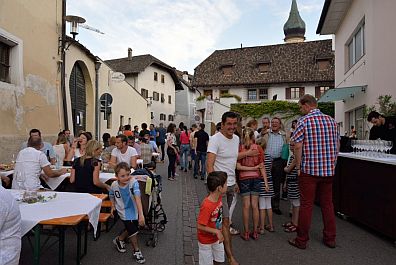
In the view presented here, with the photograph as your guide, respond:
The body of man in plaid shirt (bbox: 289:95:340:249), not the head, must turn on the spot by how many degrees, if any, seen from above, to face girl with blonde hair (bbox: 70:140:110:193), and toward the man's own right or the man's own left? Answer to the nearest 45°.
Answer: approximately 45° to the man's own left

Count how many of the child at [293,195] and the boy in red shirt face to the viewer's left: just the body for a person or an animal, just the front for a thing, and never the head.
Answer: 1

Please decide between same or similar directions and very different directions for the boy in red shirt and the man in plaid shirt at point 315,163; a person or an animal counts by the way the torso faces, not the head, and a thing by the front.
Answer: very different directions

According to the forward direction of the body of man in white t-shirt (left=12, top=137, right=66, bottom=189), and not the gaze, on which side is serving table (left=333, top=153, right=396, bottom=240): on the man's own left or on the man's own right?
on the man's own right

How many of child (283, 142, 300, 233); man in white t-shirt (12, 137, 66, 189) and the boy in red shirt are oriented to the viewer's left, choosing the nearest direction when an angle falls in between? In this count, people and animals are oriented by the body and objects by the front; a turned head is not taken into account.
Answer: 1

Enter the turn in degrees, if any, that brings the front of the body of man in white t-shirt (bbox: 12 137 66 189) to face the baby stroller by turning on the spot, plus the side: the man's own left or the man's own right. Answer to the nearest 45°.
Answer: approximately 90° to the man's own right

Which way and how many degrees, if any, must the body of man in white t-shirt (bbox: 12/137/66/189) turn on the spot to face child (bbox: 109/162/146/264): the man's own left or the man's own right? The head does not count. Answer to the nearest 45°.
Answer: approximately 90° to the man's own right
